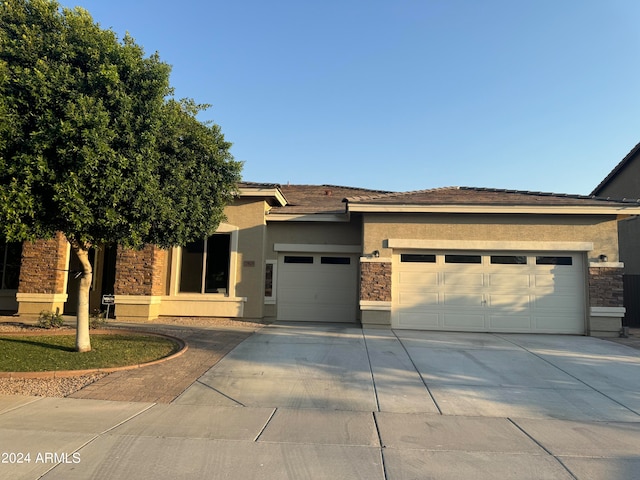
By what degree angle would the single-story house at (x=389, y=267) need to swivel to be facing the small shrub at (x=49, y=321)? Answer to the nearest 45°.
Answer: approximately 90° to its right

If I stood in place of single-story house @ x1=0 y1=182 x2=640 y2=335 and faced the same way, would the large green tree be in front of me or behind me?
in front

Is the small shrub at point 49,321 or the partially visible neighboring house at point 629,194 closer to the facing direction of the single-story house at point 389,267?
the small shrub

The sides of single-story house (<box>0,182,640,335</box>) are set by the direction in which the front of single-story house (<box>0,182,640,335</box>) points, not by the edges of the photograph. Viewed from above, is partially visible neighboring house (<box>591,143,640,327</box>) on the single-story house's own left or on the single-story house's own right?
on the single-story house's own left

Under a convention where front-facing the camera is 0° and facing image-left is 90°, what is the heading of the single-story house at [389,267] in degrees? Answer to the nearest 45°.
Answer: approximately 0°

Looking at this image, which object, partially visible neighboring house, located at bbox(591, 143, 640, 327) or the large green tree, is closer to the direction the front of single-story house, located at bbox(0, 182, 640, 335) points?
the large green tree

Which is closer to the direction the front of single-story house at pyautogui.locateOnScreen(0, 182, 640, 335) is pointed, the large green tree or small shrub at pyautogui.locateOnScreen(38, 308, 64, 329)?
the large green tree
